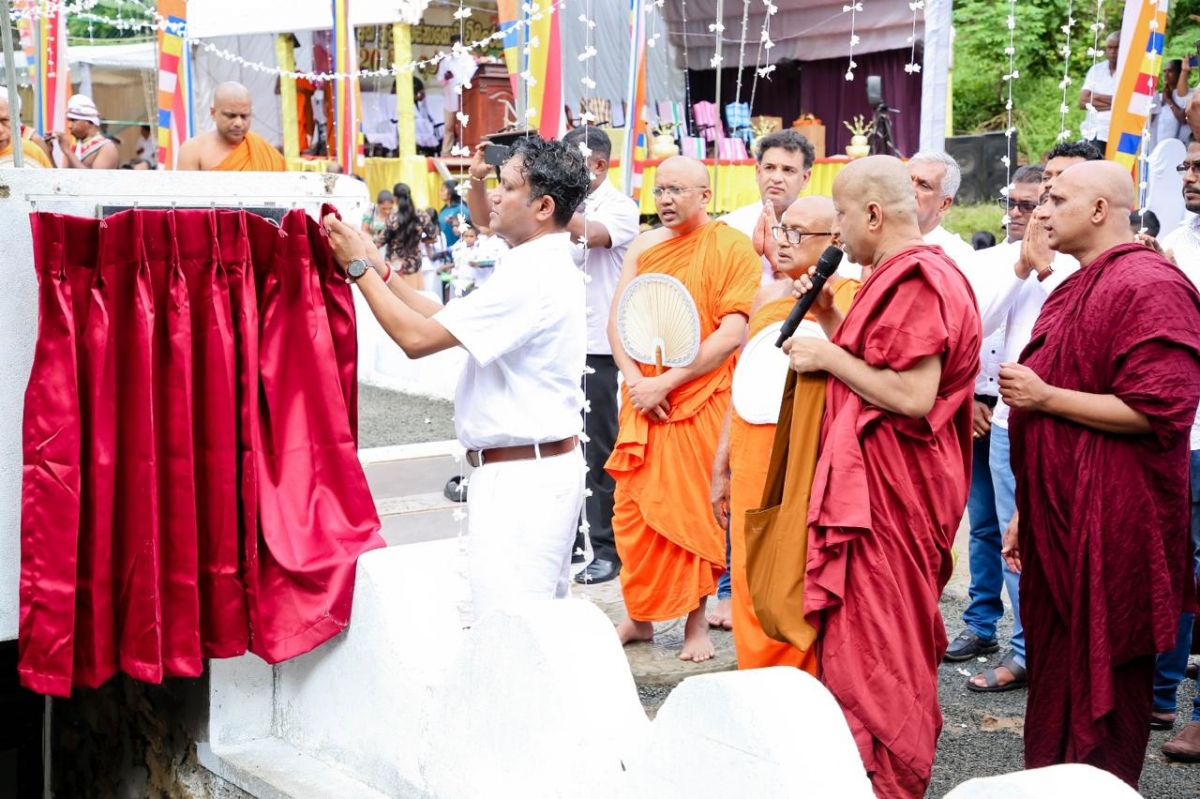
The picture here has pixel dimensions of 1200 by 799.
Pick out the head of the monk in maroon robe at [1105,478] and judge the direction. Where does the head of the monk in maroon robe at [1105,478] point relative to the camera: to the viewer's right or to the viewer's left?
to the viewer's left

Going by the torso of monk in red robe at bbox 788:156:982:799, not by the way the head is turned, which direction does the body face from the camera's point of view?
to the viewer's left

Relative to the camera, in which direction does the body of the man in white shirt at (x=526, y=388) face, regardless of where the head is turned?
to the viewer's left

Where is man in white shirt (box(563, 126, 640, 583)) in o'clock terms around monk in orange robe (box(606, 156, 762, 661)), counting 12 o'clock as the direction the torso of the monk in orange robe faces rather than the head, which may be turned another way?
The man in white shirt is roughly at 4 o'clock from the monk in orange robe.

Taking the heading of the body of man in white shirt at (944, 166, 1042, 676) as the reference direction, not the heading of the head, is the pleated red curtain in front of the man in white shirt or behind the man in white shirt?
in front

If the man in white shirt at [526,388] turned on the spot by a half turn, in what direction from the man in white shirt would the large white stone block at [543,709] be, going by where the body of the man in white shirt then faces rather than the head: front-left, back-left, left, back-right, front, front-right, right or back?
right

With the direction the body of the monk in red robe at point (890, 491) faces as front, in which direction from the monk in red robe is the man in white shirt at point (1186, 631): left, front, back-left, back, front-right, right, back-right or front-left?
back-right

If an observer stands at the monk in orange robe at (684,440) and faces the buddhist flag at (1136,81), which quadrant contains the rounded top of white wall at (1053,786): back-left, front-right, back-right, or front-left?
back-right

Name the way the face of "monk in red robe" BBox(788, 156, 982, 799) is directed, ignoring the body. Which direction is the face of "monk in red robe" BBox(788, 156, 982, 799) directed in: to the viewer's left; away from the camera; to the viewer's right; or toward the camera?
to the viewer's left

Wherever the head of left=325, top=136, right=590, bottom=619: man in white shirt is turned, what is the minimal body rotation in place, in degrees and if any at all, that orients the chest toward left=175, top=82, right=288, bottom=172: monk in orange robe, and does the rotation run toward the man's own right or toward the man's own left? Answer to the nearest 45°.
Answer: approximately 90° to the man's own right
